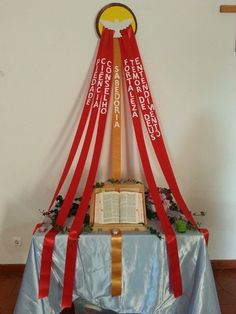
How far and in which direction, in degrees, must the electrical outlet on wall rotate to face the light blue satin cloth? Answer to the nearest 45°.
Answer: approximately 45° to its left

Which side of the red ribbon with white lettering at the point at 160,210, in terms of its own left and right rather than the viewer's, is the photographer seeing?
front

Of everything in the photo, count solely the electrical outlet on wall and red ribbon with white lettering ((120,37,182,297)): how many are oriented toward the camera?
2

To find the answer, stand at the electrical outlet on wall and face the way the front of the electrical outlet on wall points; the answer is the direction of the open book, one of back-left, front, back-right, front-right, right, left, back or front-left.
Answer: front-left

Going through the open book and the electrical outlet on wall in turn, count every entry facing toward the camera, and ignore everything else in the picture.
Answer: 2

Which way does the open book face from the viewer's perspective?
toward the camera

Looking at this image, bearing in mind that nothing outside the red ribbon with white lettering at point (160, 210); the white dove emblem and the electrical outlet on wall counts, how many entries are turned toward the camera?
3

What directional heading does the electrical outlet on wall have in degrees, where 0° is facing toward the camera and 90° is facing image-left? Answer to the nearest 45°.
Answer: approximately 0°

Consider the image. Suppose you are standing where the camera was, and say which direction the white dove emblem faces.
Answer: facing the viewer

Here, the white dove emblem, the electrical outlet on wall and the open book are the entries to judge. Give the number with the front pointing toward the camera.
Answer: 3
